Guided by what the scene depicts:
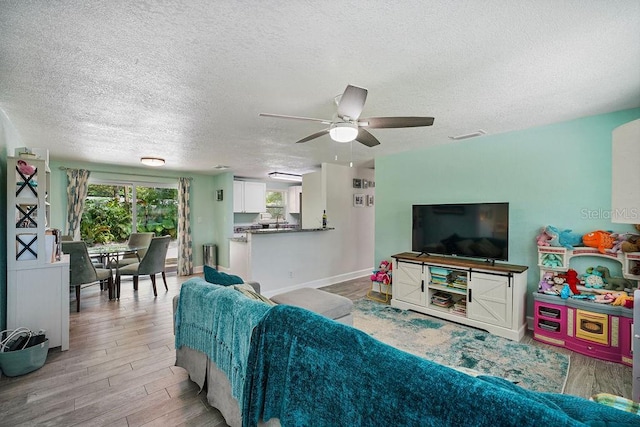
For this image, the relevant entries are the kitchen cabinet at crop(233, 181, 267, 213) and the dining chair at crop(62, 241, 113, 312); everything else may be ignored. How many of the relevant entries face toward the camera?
1

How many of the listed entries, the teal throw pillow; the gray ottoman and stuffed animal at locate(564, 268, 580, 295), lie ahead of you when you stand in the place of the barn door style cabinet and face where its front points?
2

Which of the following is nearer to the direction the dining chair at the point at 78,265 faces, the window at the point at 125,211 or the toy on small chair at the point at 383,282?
the window

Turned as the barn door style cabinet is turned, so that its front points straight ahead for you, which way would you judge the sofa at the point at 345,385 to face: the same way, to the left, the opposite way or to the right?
the opposite way

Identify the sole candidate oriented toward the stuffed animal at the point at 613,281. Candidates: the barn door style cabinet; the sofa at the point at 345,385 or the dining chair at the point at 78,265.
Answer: the sofa

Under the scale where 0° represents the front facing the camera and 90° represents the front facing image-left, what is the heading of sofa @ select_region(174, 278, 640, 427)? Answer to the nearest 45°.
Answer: approximately 225°

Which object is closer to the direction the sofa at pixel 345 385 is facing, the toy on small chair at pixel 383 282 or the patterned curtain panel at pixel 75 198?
the toy on small chair

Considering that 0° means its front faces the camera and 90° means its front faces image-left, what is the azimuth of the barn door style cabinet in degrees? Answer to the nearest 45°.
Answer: approximately 45°

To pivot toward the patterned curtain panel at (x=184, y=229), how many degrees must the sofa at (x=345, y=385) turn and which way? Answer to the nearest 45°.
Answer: approximately 90° to its left

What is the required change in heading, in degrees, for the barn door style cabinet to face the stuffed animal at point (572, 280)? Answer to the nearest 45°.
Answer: approximately 135° to its left

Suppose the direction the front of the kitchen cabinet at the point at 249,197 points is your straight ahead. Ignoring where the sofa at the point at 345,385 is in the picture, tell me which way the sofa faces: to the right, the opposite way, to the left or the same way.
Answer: to the left

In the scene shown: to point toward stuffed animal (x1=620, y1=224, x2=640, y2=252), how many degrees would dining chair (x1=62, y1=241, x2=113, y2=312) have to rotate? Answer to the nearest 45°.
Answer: approximately 90° to its right

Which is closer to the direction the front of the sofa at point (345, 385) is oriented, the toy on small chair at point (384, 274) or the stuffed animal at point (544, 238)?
the stuffed animal

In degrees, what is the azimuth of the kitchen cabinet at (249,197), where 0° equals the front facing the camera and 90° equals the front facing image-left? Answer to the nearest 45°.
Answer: approximately 0°

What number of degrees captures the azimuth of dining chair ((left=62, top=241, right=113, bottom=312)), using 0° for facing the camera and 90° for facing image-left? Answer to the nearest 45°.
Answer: approximately 225°
